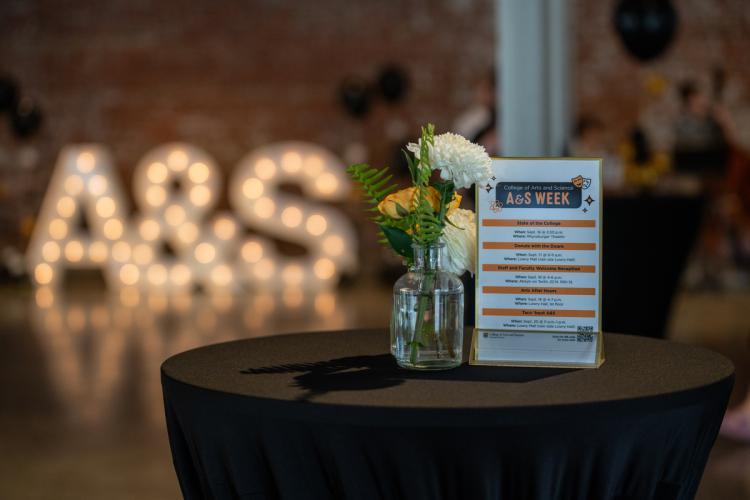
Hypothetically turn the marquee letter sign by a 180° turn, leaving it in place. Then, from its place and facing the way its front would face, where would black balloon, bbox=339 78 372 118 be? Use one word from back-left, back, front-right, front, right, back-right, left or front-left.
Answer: right

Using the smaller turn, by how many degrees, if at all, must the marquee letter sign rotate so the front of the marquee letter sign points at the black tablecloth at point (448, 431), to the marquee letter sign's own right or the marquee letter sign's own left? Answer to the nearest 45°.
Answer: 0° — it already faces it

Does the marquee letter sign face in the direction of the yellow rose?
yes

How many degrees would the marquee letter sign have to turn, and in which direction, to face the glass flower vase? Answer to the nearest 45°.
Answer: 0° — it already faces it

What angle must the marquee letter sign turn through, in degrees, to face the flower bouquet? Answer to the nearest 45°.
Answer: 0° — it already faces it

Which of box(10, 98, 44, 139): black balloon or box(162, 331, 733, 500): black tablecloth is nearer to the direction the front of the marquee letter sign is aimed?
the black tablecloth

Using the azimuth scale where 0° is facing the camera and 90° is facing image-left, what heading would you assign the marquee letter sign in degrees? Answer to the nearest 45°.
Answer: approximately 0°

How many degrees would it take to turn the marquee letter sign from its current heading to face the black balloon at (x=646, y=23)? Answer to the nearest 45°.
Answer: approximately 45° to its left

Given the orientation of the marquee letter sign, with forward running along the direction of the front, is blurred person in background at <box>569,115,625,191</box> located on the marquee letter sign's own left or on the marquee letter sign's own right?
on the marquee letter sign's own left
